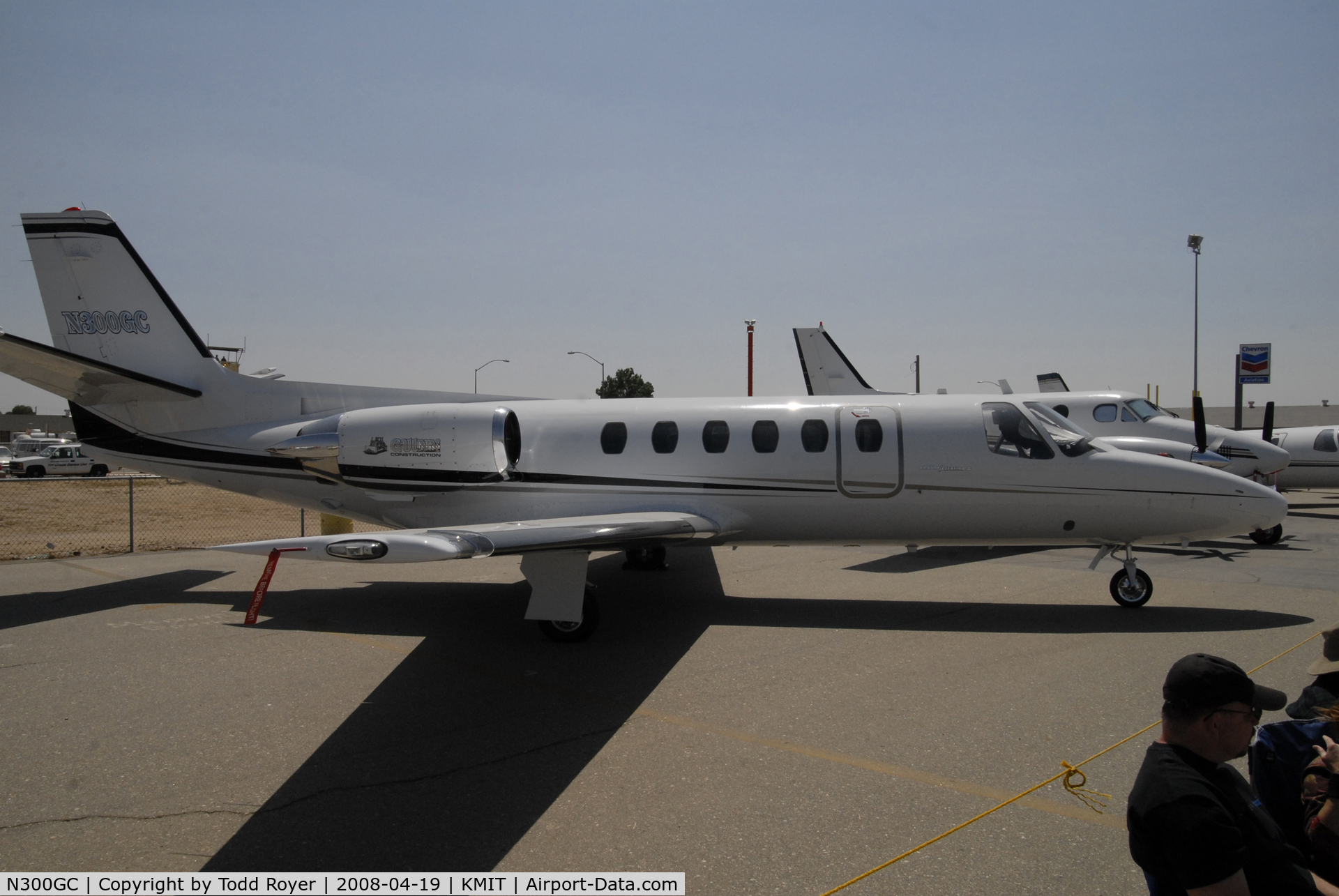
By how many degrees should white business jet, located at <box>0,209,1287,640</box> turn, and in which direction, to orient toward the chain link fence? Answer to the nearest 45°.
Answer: approximately 135° to its left

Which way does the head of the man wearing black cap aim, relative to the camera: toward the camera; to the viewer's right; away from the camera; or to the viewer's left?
to the viewer's right

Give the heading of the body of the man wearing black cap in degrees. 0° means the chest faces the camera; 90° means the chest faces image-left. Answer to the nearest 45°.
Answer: approximately 270°

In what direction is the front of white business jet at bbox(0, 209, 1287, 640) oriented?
to the viewer's right

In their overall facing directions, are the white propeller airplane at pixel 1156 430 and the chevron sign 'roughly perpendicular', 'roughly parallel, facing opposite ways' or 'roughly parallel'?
roughly perpendicular

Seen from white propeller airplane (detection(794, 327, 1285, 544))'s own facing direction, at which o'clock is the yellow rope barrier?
The yellow rope barrier is roughly at 3 o'clock from the white propeller airplane.

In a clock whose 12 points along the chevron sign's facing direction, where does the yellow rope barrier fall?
The yellow rope barrier is roughly at 12 o'clock from the chevron sign.

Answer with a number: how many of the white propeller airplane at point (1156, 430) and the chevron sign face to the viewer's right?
1

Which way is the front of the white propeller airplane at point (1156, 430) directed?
to the viewer's right

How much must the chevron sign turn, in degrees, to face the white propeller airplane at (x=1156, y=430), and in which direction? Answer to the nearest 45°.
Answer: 0° — it already faces it
